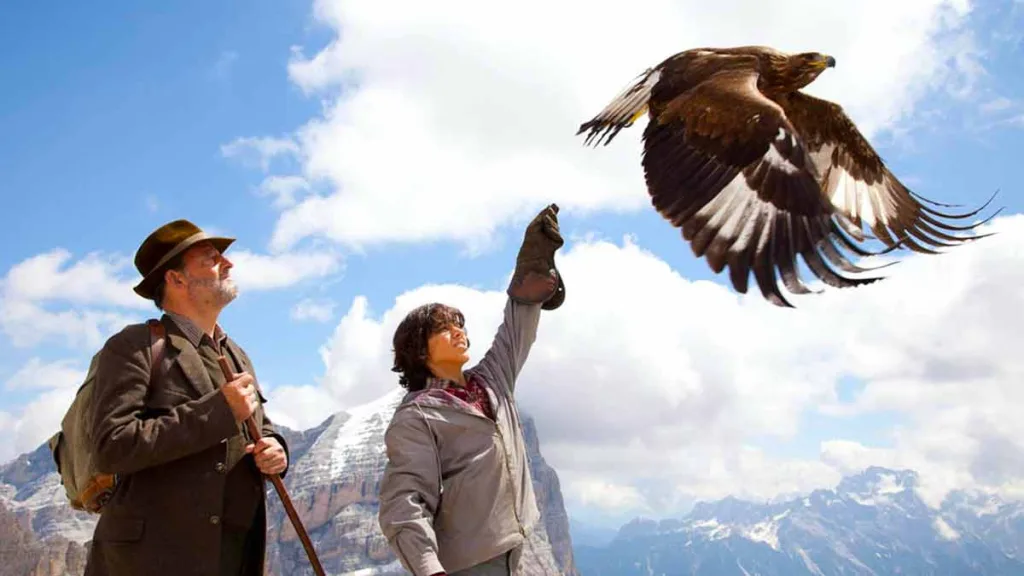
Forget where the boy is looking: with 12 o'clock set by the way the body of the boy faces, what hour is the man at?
The man is roughly at 4 o'clock from the boy.

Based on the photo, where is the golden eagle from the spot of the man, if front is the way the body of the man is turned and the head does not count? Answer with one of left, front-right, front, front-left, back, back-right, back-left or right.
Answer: front-left

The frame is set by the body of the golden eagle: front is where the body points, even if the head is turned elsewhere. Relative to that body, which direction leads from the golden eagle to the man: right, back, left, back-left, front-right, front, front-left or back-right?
back-right

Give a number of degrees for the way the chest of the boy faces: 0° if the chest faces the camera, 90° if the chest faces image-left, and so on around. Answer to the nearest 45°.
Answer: approximately 315°

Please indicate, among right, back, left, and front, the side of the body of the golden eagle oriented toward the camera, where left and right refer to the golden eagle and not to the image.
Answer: right

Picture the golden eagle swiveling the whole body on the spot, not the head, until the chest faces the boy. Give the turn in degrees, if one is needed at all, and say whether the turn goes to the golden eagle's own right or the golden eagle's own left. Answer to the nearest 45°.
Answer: approximately 135° to the golden eagle's own right

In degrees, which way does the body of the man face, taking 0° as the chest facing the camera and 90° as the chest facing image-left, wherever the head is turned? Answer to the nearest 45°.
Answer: approximately 315°

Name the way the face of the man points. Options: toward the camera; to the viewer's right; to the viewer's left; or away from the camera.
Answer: to the viewer's right

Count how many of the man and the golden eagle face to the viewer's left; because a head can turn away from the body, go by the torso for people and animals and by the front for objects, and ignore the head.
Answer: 0

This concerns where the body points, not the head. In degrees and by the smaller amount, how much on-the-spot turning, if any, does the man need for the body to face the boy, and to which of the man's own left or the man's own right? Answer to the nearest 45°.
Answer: approximately 45° to the man's own left
